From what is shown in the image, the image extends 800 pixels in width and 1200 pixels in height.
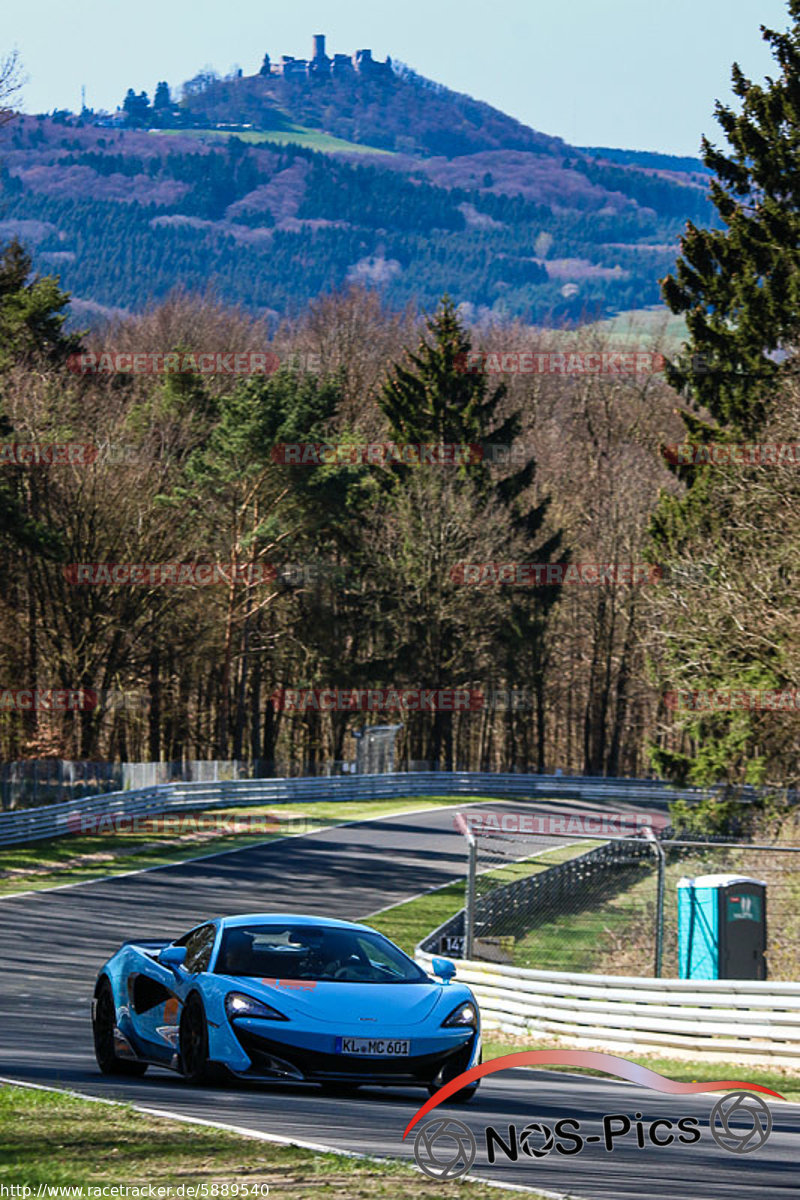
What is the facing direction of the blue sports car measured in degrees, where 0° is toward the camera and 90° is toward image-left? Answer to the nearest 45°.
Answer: approximately 315°

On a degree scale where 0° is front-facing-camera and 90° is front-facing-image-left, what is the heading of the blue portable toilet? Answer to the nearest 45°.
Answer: approximately 315°

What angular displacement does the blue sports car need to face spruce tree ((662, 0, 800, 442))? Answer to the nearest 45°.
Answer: approximately 135° to its left

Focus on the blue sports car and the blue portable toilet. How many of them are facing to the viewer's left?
0

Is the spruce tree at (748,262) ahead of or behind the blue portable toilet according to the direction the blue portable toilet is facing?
behind
